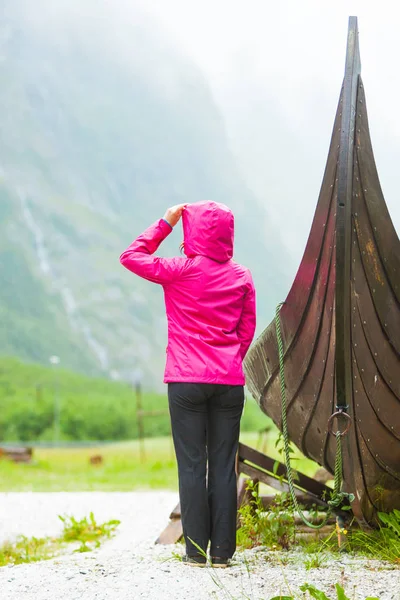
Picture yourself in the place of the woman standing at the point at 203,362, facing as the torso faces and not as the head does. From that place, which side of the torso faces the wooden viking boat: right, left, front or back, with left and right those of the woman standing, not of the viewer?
right

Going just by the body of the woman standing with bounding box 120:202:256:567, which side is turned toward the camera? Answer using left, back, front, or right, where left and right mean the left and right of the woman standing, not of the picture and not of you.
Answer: back
